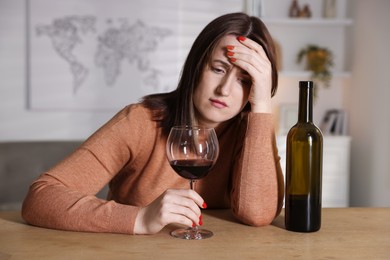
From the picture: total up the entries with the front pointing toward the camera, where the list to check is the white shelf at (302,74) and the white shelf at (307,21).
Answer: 2

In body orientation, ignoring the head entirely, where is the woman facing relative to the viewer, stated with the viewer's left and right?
facing the viewer

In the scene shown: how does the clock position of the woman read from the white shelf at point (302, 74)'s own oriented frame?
The woman is roughly at 12 o'clock from the white shelf.

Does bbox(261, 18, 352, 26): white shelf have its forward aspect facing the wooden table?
yes

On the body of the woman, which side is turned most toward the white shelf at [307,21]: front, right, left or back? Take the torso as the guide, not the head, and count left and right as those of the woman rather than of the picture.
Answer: back

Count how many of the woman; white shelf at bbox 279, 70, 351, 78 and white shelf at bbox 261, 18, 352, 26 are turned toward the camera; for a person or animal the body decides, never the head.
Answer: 3

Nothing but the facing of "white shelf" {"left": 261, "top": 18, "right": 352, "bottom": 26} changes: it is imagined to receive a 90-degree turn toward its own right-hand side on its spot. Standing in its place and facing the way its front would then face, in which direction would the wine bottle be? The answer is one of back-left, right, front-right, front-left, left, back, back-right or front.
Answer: left
